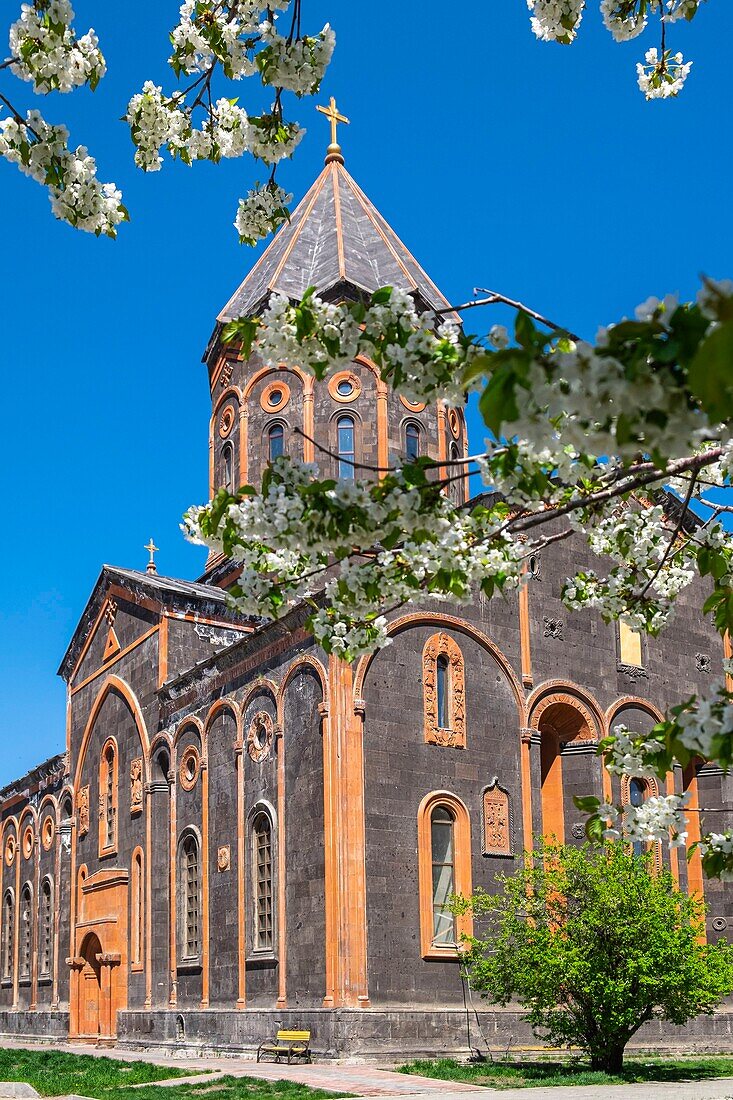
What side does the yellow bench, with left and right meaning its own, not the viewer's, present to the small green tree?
left

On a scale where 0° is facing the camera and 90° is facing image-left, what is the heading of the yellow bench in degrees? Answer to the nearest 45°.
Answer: approximately 45°
